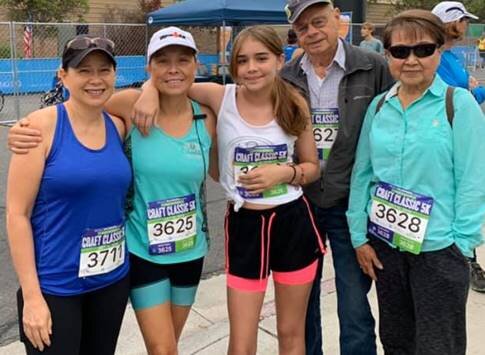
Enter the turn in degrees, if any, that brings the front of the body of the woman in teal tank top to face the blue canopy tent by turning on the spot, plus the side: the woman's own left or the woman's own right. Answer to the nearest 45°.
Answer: approximately 180°

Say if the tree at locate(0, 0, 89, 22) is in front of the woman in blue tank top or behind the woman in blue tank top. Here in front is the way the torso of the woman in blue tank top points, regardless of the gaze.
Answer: behind

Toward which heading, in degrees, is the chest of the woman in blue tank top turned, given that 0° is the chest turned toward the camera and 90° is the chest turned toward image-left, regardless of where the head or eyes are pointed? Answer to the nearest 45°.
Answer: approximately 315°

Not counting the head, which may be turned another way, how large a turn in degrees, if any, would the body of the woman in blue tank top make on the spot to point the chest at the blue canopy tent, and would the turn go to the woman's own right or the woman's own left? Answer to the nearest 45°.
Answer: approximately 135° to the woman's own left

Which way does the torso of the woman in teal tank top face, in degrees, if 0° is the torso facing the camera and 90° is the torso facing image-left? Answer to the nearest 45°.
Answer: approximately 0°
